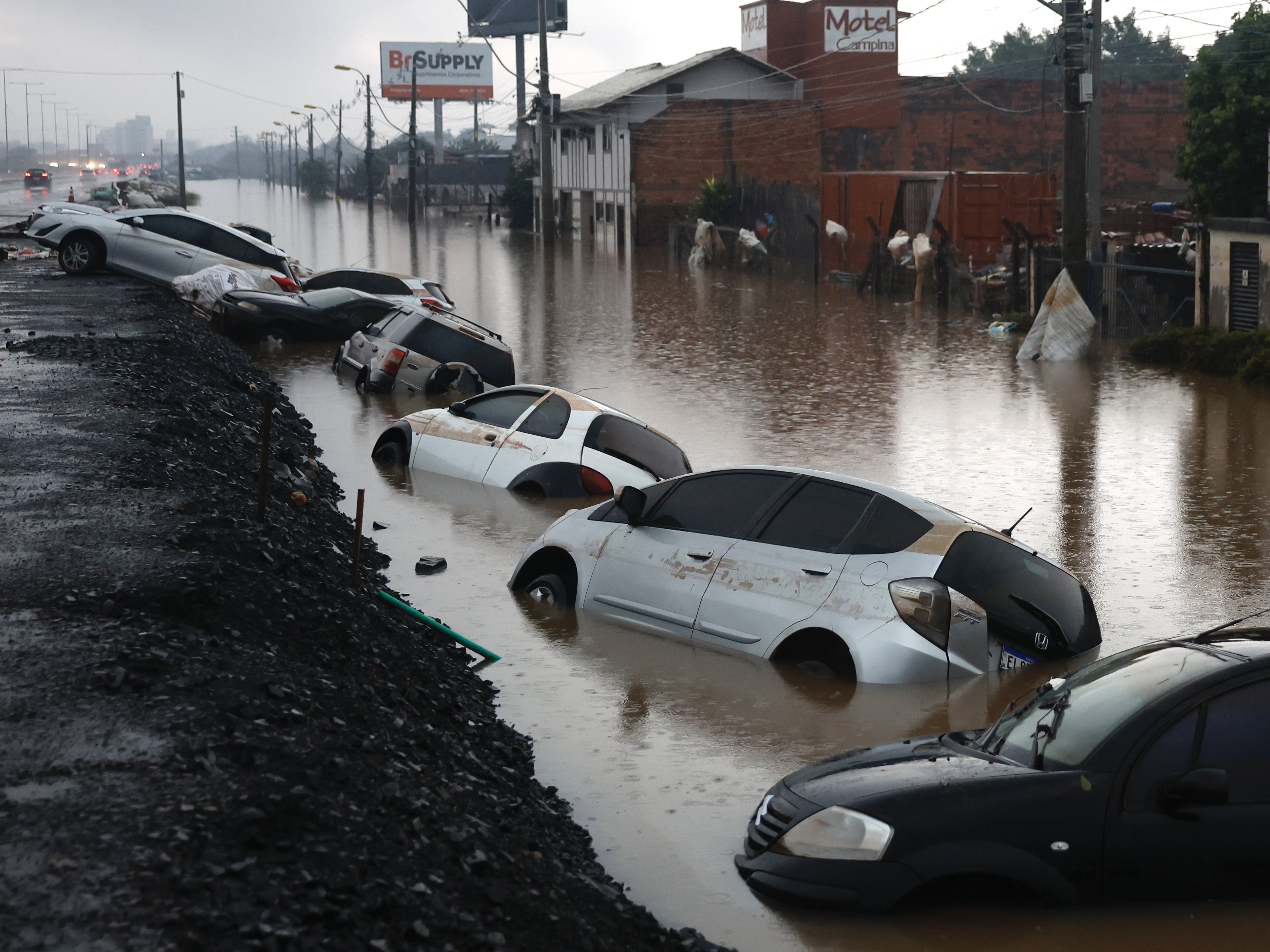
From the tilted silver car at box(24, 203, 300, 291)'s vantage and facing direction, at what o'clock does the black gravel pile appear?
The black gravel pile is roughly at 9 o'clock from the tilted silver car.

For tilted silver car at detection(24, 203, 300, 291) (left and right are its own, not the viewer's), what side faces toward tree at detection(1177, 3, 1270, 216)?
back

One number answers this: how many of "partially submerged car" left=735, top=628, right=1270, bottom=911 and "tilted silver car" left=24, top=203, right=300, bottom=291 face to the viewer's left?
2

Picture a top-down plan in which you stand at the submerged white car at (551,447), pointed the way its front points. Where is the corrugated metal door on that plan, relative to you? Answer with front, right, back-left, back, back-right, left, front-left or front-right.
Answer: right

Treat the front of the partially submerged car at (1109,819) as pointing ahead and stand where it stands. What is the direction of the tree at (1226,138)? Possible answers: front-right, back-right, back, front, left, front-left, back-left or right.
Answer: right

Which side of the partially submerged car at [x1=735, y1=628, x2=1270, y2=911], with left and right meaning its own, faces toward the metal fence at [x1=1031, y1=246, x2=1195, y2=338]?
right

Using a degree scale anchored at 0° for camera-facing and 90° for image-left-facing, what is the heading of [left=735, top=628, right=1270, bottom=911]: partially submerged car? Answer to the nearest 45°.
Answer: approximately 90°

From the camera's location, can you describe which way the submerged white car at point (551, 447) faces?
facing away from the viewer and to the left of the viewer

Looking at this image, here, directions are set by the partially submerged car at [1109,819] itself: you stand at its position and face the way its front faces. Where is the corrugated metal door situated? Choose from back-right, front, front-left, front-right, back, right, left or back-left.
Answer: right

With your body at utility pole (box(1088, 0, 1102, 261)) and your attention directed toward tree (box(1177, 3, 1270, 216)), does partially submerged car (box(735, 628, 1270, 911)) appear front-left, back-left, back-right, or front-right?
back-right

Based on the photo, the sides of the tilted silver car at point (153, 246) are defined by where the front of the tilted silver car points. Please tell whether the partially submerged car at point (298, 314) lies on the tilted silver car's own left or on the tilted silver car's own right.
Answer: on the tilted silver car's own left

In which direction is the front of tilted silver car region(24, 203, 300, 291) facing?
to the viewer's left
